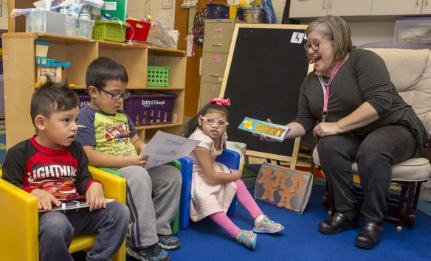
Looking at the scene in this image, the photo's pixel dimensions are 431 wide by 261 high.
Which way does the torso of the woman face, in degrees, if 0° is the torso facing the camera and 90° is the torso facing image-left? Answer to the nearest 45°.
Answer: approximately 45°

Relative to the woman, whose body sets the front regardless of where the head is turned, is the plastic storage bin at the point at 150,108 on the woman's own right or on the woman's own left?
on the woman's own right

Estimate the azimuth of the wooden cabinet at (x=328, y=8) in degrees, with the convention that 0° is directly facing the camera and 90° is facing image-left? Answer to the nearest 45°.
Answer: approximately 0°

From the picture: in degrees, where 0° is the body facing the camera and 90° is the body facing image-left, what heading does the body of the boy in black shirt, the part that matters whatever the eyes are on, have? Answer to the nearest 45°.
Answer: approximately 315°

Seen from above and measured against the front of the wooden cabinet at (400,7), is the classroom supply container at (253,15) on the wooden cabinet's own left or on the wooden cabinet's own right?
on the wooden cabinet's own right

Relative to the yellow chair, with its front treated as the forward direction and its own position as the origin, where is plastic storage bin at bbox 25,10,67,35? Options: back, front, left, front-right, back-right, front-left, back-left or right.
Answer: back-left

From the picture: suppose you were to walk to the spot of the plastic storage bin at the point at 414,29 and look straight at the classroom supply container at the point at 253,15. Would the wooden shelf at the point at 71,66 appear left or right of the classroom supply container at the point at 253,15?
left

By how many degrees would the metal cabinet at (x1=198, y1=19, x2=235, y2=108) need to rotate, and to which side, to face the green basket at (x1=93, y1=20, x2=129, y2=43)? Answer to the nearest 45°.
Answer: approximately 45° to its right

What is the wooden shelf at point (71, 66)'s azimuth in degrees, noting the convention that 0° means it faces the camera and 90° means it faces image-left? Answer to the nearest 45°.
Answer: approximately 315°

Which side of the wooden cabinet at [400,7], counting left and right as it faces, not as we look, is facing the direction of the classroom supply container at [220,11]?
right
